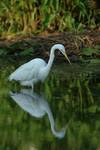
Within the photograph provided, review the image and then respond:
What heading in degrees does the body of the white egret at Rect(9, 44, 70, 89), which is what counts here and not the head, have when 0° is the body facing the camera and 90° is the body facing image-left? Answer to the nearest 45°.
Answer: approximately 270°
